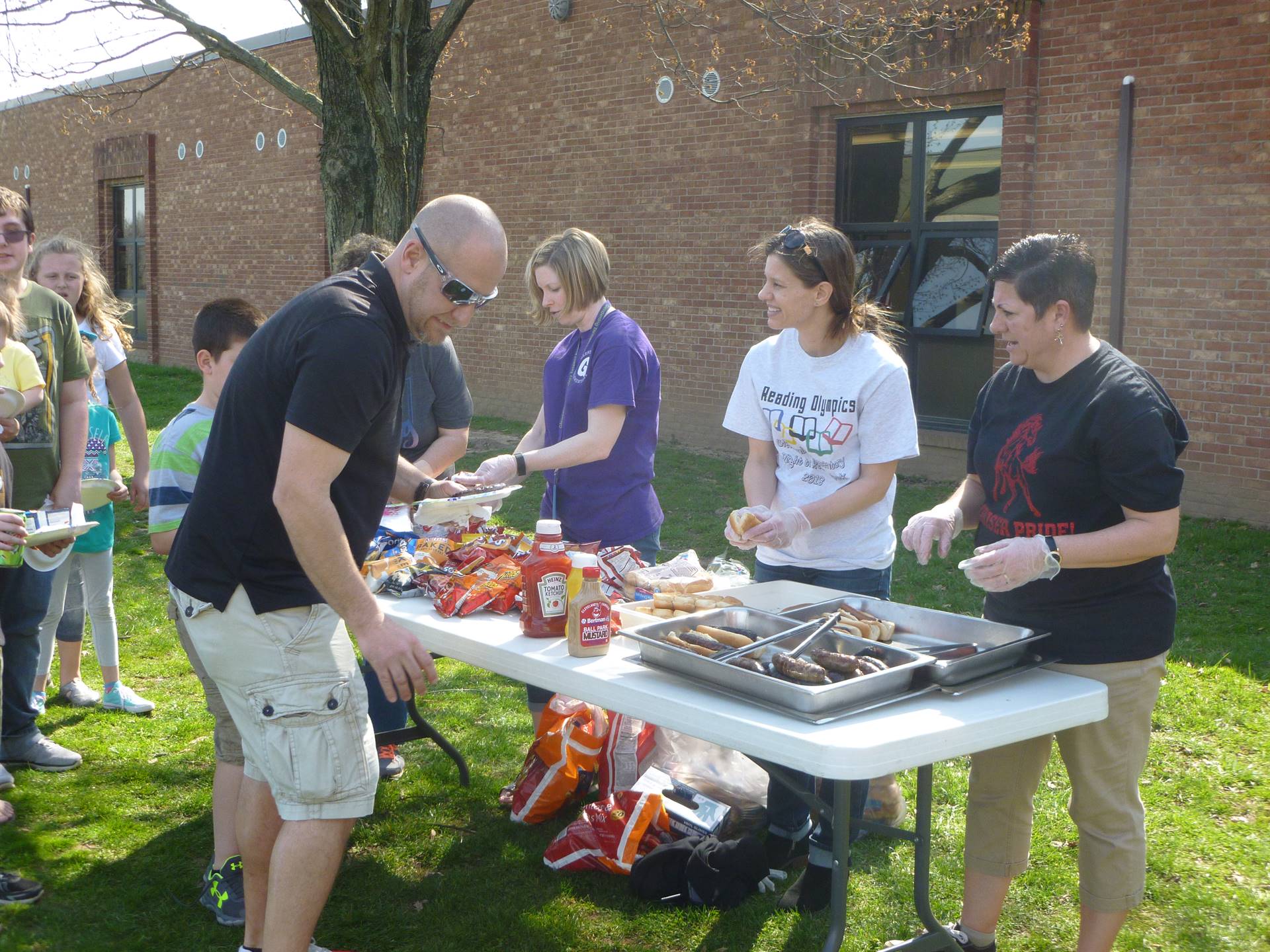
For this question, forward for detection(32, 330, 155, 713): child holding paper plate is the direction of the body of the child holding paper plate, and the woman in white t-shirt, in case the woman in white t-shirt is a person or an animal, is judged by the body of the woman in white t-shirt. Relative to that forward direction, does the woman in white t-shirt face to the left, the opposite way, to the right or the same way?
to the right

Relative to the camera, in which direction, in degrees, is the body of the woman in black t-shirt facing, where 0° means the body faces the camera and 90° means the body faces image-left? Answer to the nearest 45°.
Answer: approximately 45°

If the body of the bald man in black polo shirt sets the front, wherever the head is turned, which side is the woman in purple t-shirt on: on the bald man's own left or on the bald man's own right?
on the bald man's own left

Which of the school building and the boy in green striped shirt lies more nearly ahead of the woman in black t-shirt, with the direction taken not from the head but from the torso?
the boy in green striped shirt

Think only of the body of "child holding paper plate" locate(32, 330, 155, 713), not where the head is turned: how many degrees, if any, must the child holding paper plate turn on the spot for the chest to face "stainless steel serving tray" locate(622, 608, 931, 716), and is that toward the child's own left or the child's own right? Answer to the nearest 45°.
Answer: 0° — they already face it

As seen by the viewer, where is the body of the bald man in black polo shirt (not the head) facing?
to the viewer's right

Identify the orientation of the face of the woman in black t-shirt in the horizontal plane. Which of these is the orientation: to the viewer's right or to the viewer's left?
to the viewer's left

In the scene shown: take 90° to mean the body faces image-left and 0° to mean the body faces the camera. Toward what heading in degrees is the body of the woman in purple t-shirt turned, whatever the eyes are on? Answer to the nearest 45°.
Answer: approximately 45°

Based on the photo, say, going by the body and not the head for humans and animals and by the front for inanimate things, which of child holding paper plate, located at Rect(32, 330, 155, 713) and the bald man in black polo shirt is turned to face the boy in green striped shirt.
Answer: the child holding paper plate

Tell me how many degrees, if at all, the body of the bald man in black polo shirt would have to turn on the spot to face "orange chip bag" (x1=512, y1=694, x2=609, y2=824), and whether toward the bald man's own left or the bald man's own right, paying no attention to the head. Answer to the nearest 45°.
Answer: approximately 45° to the bald man's own left
